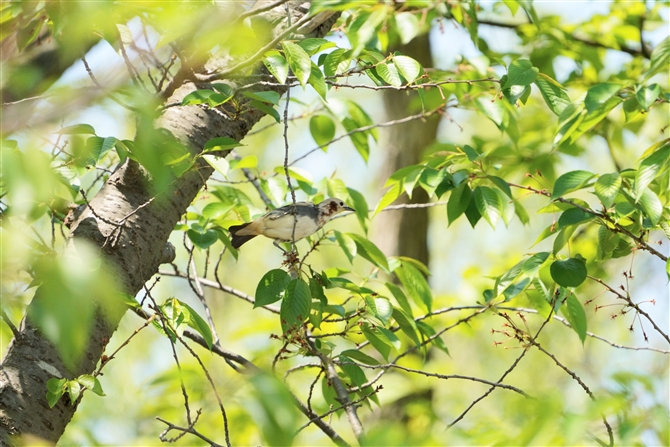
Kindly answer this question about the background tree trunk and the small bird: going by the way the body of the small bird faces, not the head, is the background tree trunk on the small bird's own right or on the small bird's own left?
on the small bird's own left

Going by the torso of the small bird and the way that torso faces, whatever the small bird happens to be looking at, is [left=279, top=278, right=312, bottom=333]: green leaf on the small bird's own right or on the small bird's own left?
on the small bird's own right

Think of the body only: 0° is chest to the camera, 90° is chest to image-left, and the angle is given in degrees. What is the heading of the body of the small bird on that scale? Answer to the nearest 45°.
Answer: approximately 270°

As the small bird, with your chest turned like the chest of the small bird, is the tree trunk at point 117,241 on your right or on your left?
on your right

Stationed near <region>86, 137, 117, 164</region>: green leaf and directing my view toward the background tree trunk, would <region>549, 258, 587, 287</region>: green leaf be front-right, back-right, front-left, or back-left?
front-right

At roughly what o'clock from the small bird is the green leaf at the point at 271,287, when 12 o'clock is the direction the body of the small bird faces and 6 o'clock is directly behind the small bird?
The green leaf is roughly at 3 o'clock from the small bird.
